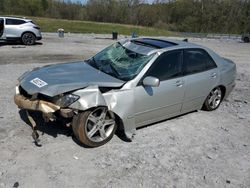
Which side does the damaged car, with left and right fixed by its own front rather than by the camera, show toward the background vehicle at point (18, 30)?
right

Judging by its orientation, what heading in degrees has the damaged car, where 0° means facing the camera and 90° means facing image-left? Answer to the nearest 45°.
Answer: approximately 45°

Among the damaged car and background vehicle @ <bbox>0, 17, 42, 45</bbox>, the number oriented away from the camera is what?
0
